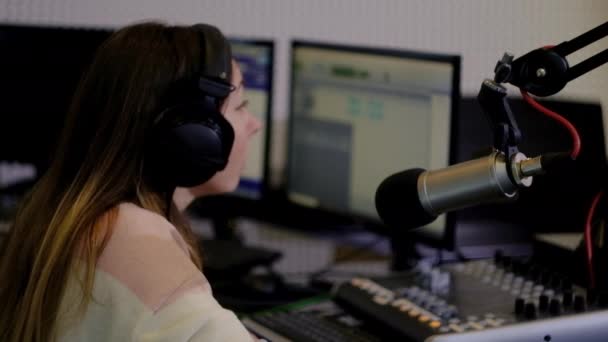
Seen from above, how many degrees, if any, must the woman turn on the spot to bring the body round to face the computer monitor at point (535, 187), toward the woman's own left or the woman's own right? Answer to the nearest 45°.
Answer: approximately 45° to the woman's own left

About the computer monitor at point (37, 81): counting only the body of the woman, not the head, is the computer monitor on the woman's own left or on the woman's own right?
on the woman's own left

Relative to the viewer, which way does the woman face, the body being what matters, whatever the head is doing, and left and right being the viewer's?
facing to the right of the viewer

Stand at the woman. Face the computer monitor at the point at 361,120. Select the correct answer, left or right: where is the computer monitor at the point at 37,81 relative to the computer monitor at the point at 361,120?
left

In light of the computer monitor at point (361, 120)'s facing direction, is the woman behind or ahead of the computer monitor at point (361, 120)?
ahead

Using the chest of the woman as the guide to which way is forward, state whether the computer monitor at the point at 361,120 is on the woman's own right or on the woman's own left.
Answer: on the woman's own left

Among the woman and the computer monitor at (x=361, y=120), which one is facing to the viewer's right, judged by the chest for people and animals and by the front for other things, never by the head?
the woman

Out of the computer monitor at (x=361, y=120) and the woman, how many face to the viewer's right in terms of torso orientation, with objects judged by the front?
1

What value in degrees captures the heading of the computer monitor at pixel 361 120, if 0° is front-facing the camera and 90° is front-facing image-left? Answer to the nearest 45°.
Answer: approximately 45°

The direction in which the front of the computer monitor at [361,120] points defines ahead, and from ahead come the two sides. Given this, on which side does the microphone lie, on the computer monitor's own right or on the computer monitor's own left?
on the computer monitor's own left
